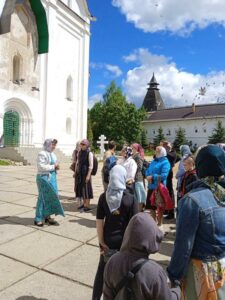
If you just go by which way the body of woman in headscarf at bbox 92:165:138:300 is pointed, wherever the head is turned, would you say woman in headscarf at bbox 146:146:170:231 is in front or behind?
in front

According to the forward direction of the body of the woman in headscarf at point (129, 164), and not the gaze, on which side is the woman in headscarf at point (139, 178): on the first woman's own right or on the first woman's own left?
on the first woman's own right

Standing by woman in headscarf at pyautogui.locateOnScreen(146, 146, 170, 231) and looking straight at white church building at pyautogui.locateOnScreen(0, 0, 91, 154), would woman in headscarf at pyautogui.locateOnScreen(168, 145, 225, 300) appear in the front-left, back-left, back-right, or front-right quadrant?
back-left

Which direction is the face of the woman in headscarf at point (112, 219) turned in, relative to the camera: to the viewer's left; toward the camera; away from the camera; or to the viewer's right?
away from the camera

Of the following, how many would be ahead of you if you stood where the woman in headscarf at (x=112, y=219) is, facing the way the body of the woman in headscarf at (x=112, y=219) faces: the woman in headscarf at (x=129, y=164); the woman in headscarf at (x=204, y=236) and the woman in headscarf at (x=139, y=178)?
2

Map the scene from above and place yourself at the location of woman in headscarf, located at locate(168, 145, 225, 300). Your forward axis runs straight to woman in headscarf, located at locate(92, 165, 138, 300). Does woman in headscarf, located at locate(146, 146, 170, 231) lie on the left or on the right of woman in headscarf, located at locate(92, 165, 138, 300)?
right

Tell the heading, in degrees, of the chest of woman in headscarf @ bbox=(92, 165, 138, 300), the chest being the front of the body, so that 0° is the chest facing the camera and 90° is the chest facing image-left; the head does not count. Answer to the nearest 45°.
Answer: approximately 180°

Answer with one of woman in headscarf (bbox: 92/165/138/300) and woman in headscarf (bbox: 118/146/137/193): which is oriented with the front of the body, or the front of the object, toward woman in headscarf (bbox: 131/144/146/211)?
woman in headscarf (bbox: 92/165/138/300)
